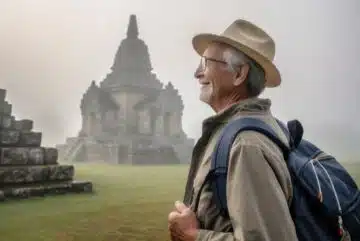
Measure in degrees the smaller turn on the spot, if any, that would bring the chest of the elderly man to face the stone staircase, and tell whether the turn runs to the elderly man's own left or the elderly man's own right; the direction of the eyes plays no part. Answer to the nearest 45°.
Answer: approximately 45° to the elderly man's own right

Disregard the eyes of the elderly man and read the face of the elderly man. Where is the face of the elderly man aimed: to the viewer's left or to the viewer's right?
to the viewer's left

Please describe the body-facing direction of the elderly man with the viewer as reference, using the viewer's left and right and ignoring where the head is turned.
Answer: facing to the left of the viewer
